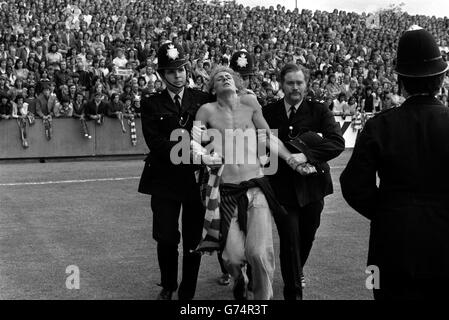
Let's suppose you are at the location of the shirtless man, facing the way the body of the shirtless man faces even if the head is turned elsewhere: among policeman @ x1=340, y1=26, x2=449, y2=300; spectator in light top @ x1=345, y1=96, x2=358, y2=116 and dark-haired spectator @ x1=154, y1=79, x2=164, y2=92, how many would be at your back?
2

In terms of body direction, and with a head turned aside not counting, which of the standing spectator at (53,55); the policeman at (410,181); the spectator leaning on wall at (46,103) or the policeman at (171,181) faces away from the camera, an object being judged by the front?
the policeman at (410,181)

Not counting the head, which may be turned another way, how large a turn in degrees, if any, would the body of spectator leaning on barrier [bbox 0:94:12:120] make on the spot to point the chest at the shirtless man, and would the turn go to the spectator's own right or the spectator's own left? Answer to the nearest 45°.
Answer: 0° — they already face them

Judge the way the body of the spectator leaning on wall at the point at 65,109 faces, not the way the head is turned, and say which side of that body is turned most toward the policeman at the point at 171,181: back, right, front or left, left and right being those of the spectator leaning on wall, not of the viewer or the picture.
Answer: front

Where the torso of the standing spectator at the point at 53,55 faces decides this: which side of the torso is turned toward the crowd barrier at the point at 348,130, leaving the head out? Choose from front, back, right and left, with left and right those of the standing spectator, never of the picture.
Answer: left

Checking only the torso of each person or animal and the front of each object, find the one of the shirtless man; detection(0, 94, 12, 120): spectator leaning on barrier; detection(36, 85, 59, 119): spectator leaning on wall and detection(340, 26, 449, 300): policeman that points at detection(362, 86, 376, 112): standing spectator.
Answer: the policeman

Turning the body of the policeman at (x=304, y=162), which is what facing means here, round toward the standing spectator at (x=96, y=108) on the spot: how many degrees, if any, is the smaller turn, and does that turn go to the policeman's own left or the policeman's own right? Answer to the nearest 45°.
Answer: approximately 135° to the policeman's own right

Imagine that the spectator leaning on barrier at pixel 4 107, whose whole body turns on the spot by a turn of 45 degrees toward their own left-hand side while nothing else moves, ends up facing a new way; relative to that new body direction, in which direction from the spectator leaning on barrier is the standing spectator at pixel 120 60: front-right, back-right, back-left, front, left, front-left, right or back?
left

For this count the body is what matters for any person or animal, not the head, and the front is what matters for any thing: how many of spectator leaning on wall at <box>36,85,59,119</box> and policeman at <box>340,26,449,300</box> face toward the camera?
1

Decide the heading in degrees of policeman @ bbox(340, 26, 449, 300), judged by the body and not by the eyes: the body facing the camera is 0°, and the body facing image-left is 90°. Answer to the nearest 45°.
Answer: approximately 180°

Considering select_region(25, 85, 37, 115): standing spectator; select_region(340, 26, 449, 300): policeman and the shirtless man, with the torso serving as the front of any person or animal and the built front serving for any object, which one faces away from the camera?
the policeman
